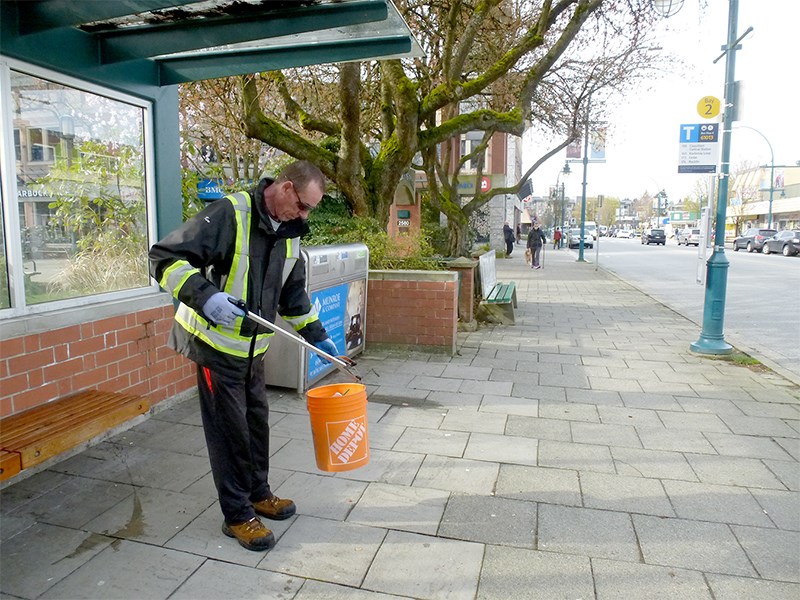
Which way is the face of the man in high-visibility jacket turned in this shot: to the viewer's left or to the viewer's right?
to the viewer's right

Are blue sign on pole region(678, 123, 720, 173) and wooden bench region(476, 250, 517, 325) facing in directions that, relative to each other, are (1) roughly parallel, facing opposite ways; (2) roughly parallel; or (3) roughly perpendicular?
roughly perpendicular

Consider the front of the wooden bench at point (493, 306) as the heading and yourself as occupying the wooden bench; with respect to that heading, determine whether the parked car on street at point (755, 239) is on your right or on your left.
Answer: on your left

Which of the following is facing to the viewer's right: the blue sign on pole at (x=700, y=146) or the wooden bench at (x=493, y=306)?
the wooden bench

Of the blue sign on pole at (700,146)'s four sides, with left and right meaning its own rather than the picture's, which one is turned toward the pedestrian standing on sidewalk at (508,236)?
back

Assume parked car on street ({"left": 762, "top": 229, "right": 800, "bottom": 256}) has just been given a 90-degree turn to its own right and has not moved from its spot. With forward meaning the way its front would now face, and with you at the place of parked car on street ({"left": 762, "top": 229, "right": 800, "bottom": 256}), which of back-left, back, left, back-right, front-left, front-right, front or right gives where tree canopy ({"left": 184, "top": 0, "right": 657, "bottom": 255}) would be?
back-right

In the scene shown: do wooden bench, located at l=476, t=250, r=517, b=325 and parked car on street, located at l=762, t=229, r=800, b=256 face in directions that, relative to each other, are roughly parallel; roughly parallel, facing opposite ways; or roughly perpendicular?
roughly perpendicular

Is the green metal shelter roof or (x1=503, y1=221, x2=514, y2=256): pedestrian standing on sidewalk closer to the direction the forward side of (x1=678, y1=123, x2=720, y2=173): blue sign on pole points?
the green metal shelter roof

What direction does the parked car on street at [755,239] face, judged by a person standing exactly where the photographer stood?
facing away from the viewer and to the left of the viewer

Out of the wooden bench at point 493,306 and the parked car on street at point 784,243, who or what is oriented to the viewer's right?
the wooden bench

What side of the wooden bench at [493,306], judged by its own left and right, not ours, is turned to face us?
right
